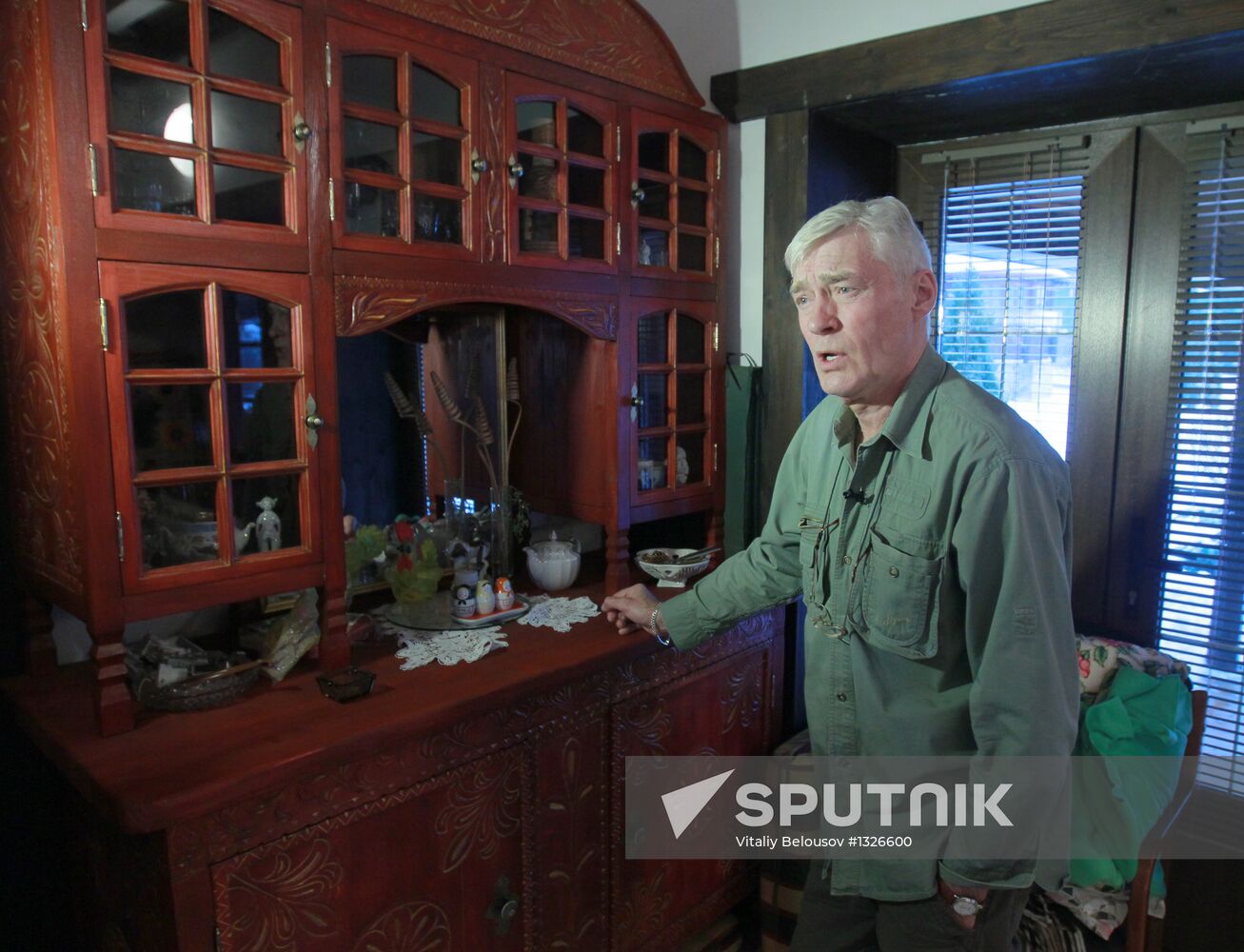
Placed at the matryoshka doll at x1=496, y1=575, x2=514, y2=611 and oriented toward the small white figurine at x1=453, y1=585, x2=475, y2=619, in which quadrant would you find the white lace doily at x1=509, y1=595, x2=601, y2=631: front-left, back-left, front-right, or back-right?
back-left

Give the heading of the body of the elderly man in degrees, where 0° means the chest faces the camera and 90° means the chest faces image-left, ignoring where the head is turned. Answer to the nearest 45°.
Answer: approximately 45°

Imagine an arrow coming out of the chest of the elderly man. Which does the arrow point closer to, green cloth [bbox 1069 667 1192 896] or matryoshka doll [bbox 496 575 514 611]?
the matryoshka doll

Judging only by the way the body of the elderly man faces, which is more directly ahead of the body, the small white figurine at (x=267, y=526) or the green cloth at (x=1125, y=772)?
the small white figurine

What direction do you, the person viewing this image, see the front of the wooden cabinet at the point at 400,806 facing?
facing the viewer and to the right of the viewer

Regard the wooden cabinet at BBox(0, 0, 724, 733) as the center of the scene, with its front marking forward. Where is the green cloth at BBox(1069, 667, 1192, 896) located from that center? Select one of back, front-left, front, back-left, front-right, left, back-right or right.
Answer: front-left

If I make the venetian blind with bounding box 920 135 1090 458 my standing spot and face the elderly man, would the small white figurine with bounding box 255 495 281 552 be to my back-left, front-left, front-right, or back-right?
front-right

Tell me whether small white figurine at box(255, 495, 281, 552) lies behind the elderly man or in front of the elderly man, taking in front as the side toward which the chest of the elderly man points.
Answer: in front

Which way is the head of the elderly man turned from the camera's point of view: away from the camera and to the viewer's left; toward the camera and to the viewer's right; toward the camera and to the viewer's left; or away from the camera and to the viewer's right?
toward the camera and to the viewer's left

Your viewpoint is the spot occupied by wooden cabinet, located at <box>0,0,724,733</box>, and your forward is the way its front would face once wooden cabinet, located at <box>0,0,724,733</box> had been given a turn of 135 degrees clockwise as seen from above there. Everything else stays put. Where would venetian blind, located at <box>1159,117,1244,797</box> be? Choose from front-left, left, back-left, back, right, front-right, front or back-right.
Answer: back

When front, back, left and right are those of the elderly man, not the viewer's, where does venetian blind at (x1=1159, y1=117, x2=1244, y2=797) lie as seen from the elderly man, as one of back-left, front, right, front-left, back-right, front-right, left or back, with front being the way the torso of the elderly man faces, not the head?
back
